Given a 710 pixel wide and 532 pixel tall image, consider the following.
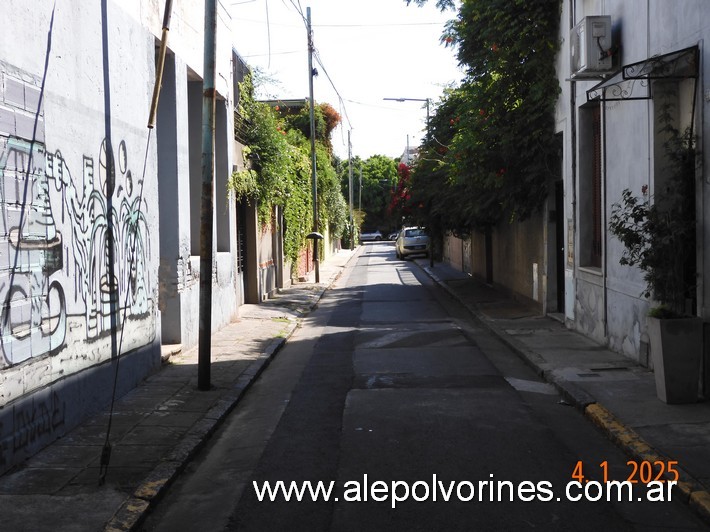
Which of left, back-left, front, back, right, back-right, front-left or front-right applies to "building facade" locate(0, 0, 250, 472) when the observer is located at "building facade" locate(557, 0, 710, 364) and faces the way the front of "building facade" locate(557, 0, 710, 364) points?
front

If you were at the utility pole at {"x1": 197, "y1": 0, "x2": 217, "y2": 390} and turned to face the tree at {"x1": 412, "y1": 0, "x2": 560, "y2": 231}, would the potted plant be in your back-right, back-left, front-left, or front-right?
front-right

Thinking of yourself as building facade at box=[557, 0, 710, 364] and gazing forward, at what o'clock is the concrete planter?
The concrete planter is roughly at 10 o'clock from the building facade.

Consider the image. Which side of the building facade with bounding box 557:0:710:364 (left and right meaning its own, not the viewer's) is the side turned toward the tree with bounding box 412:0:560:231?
right

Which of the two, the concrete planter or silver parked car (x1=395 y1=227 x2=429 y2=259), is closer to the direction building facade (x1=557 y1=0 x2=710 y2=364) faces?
the concrete planter

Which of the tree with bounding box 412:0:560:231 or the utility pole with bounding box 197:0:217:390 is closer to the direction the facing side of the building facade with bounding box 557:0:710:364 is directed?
the utility pole

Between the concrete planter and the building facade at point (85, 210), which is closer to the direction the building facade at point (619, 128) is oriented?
the building facade

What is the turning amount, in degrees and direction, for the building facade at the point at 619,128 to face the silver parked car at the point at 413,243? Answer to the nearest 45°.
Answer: approximately 135° to its right

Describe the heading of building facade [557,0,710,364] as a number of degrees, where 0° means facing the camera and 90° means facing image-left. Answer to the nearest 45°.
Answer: approximately 45°

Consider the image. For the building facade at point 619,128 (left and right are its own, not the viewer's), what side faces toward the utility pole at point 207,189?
front

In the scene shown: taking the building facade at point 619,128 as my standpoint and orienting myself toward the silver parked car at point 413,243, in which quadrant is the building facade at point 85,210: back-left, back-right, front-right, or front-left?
back-left
